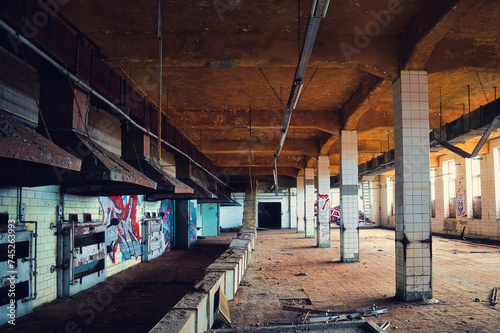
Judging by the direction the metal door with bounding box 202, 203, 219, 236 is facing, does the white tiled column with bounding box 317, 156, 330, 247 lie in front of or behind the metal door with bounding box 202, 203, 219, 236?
in front

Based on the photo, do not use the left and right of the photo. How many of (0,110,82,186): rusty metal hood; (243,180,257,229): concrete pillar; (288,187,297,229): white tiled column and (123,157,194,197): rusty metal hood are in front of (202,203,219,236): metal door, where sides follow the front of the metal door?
2

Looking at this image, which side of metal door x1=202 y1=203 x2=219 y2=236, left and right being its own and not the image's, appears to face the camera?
front

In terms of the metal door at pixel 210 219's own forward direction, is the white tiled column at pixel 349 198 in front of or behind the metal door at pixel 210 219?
in front

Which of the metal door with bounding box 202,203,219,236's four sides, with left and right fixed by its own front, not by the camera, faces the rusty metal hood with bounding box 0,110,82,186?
front

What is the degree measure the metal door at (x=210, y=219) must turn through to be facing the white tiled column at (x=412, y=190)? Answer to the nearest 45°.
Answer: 0° — it already faces it

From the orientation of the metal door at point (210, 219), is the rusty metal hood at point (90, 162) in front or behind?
in front

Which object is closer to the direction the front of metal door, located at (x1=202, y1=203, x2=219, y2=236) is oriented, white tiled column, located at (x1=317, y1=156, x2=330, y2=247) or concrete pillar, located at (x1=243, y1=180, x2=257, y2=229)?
the white tiled column

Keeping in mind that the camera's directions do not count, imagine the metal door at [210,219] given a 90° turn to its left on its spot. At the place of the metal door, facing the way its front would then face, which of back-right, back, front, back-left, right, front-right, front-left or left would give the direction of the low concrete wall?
right

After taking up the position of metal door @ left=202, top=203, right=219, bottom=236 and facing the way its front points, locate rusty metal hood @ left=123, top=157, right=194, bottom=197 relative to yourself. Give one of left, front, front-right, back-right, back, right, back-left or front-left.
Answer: front
